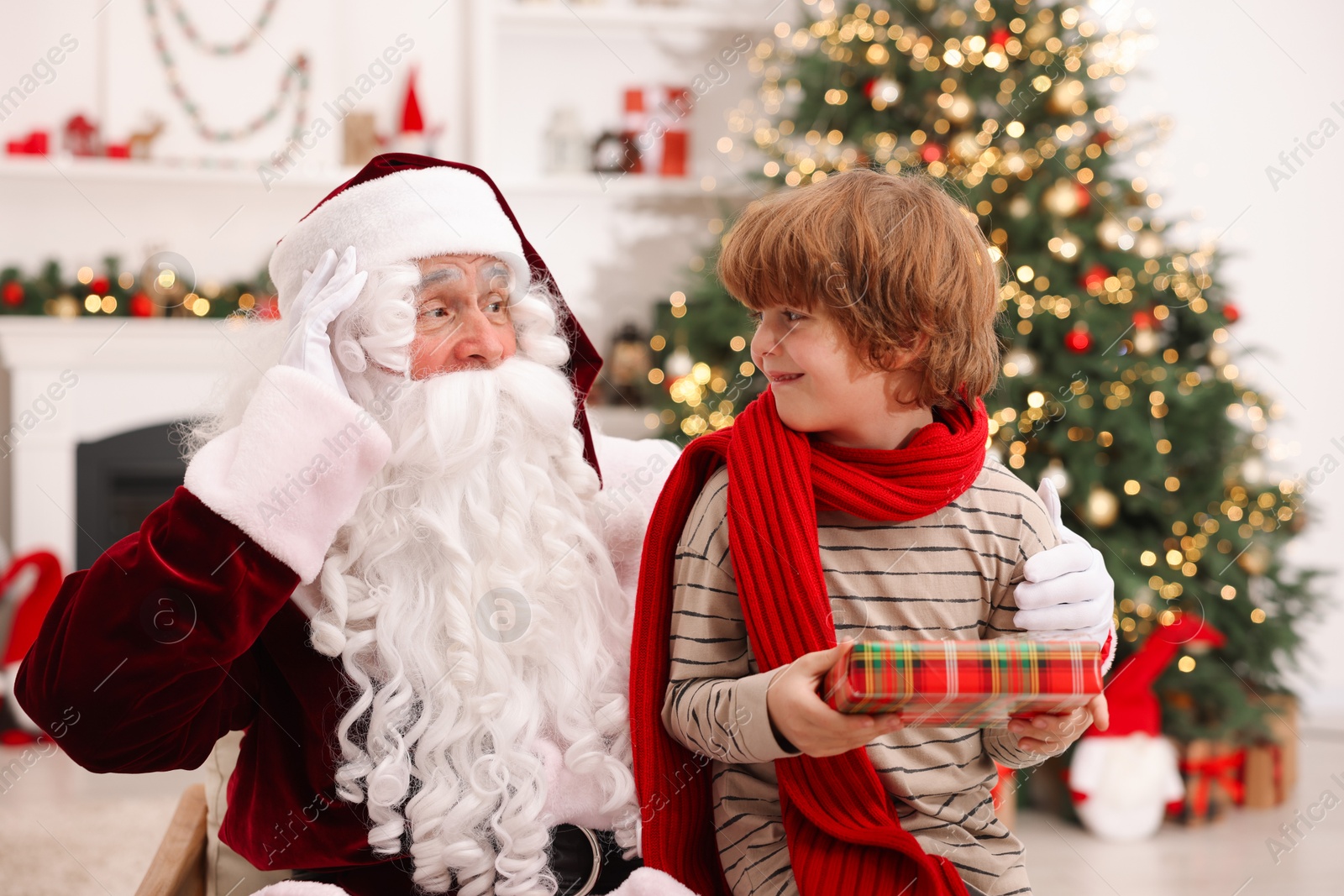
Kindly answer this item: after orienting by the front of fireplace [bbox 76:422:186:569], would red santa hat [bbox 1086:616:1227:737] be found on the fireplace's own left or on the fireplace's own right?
on the fireplace's own left

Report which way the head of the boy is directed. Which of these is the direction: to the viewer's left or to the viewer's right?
to the viewer's left

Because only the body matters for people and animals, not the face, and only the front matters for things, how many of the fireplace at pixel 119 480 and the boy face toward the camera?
2

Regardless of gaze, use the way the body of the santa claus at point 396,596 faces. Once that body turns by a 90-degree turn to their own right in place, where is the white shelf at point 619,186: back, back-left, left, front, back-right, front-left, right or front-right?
back-right

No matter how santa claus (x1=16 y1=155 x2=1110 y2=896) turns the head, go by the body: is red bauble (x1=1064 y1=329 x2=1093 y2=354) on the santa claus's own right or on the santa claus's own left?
on the santa claus's own left

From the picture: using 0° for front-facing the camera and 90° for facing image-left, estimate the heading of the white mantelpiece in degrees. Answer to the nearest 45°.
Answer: approximately 0°
